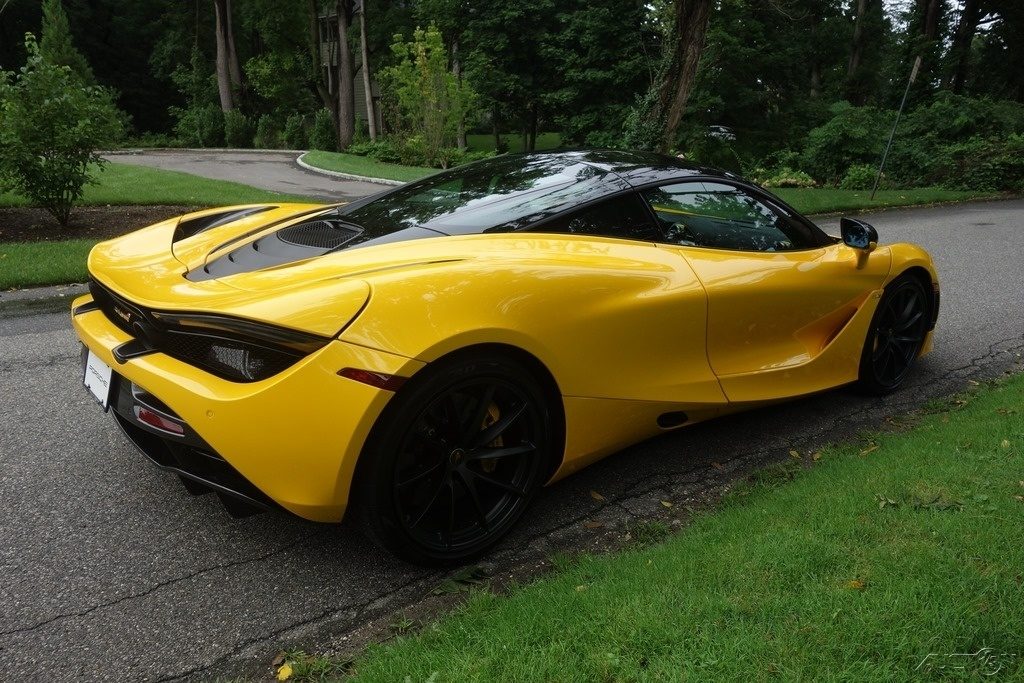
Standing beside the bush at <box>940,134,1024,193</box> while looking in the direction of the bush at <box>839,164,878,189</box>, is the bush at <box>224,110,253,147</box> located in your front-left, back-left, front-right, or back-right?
front-right

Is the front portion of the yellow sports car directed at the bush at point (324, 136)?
no

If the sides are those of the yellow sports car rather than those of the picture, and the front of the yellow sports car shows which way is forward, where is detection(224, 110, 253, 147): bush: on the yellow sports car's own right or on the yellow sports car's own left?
on the yellow sports car's own left

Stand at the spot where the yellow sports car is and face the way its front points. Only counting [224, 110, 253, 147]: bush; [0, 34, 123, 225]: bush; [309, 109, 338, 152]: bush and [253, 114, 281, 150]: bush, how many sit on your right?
0

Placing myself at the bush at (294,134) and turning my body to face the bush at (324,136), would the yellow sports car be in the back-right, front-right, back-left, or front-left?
front-right

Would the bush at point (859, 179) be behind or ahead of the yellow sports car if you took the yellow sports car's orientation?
ahead

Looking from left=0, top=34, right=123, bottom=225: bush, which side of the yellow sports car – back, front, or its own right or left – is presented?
left

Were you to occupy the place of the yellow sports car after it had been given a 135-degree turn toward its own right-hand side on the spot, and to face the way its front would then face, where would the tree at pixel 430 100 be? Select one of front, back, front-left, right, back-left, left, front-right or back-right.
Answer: back

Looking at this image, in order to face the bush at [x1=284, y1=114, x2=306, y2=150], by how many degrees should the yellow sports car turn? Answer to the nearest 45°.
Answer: approximately 45° to its left

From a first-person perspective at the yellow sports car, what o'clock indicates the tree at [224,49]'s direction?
The tree is roughly at 10 o'clock from the yellow sports car.

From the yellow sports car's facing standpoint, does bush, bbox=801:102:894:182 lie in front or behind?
in front

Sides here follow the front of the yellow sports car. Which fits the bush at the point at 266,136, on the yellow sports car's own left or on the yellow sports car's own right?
on the yellow sports car's own left

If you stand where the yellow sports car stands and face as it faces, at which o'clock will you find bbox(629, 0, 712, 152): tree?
The tree is roughly at 11 o'clock from the yellow sports car.

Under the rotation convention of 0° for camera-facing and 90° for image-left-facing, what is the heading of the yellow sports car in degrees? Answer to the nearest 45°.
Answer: approximately 225°
